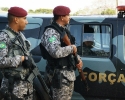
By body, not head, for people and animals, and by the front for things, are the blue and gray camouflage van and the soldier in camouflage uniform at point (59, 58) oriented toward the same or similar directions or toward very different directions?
same or similar directions
